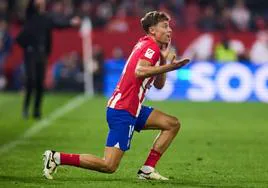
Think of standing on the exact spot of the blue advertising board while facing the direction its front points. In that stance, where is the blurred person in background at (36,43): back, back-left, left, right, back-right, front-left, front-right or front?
front-right

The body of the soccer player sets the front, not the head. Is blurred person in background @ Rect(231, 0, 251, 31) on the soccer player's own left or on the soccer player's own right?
on the soccer player's own left

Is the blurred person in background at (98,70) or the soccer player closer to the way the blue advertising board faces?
the soccer player

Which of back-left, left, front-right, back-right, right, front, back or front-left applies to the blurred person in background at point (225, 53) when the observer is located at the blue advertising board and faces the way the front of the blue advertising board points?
back

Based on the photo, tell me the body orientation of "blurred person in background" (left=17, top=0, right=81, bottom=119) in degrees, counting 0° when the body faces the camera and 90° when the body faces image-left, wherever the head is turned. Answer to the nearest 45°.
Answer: approximately 315°

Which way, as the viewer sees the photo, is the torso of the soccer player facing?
to the viewer's right

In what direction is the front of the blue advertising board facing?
toward the camera
